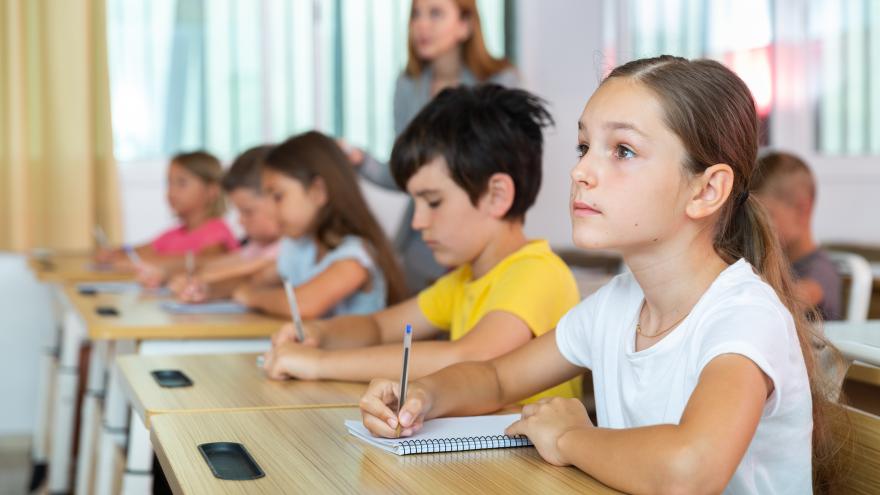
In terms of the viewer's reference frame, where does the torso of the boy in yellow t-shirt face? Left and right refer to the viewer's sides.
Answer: facing the viewer and to the left of the viewer

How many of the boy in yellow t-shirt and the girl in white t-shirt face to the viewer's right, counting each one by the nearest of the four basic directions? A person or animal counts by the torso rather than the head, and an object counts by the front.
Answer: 0

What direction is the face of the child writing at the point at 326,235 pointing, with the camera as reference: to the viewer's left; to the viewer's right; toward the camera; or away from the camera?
to the viewer's left

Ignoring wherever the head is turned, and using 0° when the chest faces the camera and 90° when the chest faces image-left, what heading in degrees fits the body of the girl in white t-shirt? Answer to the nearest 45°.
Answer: approximately 45°

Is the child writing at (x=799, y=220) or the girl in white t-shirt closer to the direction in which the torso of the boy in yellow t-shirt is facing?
the girl in white t-shirt
